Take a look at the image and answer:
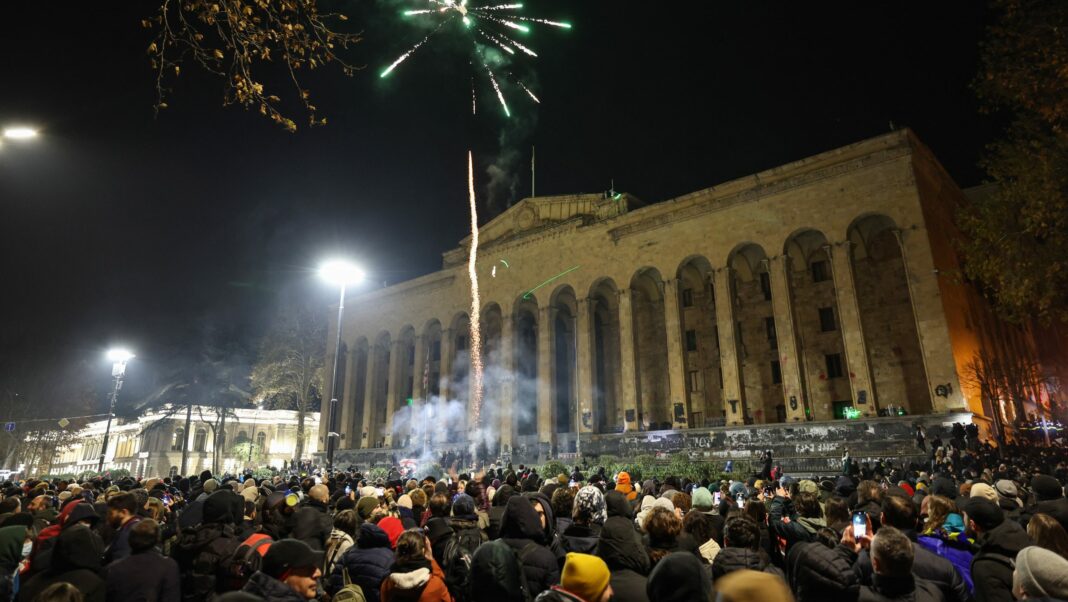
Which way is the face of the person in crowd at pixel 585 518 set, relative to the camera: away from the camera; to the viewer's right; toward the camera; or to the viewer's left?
away from the camera

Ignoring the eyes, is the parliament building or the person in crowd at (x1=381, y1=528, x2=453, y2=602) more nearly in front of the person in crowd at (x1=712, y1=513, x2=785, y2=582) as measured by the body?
the parliament building

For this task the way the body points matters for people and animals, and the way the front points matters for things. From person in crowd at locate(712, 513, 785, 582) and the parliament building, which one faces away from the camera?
the person in crowd

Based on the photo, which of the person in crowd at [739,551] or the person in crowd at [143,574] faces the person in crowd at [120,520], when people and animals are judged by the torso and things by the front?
the person in crowd at [143,574]

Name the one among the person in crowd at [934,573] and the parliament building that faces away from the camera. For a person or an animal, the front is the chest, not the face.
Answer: the person in crowd

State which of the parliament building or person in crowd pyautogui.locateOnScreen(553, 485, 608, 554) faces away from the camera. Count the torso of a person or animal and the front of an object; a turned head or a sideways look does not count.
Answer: the person in crowd

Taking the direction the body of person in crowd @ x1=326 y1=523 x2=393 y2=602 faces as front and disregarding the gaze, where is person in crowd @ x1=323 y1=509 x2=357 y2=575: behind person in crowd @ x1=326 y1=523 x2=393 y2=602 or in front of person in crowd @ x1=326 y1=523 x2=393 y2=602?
in front

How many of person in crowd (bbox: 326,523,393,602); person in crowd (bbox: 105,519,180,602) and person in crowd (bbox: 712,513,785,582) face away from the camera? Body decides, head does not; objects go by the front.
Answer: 3

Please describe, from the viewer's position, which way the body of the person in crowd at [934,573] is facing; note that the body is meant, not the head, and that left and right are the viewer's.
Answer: facing away from the viewer

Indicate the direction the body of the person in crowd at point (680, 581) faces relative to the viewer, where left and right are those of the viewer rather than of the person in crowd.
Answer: facing away from the viewer

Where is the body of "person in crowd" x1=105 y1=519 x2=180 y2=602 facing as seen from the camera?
away from the camera

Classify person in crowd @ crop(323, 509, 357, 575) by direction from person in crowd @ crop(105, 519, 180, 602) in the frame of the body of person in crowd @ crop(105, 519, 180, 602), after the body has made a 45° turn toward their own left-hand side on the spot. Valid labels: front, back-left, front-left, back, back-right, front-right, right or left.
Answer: back-right

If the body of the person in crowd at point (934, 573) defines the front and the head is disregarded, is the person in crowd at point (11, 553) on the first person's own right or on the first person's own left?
on the first person's own left

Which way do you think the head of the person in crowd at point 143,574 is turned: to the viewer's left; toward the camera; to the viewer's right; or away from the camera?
away from the camera

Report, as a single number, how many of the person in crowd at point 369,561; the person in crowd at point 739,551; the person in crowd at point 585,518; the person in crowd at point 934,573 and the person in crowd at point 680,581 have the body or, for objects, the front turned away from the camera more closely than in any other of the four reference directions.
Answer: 5

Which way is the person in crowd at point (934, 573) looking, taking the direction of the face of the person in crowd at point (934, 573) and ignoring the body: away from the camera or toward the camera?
away from the camera

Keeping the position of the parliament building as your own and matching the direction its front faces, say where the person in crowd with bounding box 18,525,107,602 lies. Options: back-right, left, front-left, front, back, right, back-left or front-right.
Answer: front-left

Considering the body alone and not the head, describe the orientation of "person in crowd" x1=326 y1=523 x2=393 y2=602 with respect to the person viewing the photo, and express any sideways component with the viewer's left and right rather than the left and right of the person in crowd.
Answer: facing away from the viewer

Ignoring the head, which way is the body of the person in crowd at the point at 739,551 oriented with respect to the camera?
away from the camera

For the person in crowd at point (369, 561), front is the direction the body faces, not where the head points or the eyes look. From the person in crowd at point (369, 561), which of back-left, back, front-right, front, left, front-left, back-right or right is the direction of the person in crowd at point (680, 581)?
back-right

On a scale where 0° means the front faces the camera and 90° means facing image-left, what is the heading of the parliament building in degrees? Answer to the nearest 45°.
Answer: approximately 45°
